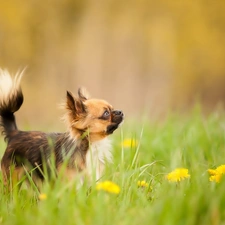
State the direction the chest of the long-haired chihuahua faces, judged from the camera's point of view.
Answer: to the viewer's right

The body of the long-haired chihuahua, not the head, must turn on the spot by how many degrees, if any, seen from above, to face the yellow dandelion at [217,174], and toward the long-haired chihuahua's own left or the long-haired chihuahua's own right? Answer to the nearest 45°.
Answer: approximately 45° to the long-haired chihuahua's own right
